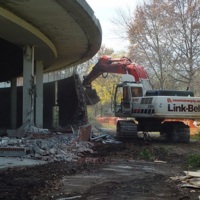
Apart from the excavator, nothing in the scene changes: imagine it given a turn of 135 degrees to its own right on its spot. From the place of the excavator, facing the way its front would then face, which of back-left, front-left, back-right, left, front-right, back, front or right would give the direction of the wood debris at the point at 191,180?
back-right

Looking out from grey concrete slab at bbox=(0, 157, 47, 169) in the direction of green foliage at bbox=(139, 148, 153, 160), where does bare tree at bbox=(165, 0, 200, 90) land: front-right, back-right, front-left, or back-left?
front-left

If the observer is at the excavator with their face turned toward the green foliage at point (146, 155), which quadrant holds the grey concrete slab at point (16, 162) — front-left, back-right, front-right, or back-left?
front-right

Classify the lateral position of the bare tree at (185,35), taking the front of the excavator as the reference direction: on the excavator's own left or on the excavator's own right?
on the excavator's own right

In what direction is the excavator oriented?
to the viewer's left

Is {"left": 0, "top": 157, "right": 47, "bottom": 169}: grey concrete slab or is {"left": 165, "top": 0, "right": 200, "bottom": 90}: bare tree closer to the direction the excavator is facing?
the grey concrete slab

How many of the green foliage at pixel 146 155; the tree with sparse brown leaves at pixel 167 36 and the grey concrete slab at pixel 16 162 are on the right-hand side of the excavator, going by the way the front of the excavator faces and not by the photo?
1

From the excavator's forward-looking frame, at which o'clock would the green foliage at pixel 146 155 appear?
The green foliage is roughly at 9 o'clock from the excavator.

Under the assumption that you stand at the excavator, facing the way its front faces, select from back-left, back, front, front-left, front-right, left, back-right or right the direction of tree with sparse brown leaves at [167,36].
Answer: right

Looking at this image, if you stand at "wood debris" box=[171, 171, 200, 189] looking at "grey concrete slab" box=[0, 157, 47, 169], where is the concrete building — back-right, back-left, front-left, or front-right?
front-right

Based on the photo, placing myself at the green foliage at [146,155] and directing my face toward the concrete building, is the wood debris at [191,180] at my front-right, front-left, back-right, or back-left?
back-left
